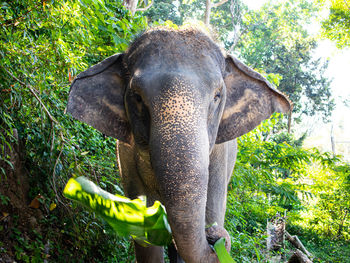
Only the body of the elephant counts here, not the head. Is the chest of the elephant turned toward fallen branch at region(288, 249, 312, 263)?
no

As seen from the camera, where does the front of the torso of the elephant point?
toward the camera
